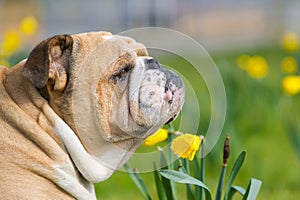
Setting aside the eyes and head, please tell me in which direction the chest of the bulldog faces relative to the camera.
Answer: to the viewer's right

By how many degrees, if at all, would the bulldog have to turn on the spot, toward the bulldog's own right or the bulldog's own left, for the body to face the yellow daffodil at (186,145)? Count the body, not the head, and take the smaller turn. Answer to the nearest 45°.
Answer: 0° — it already faces it
